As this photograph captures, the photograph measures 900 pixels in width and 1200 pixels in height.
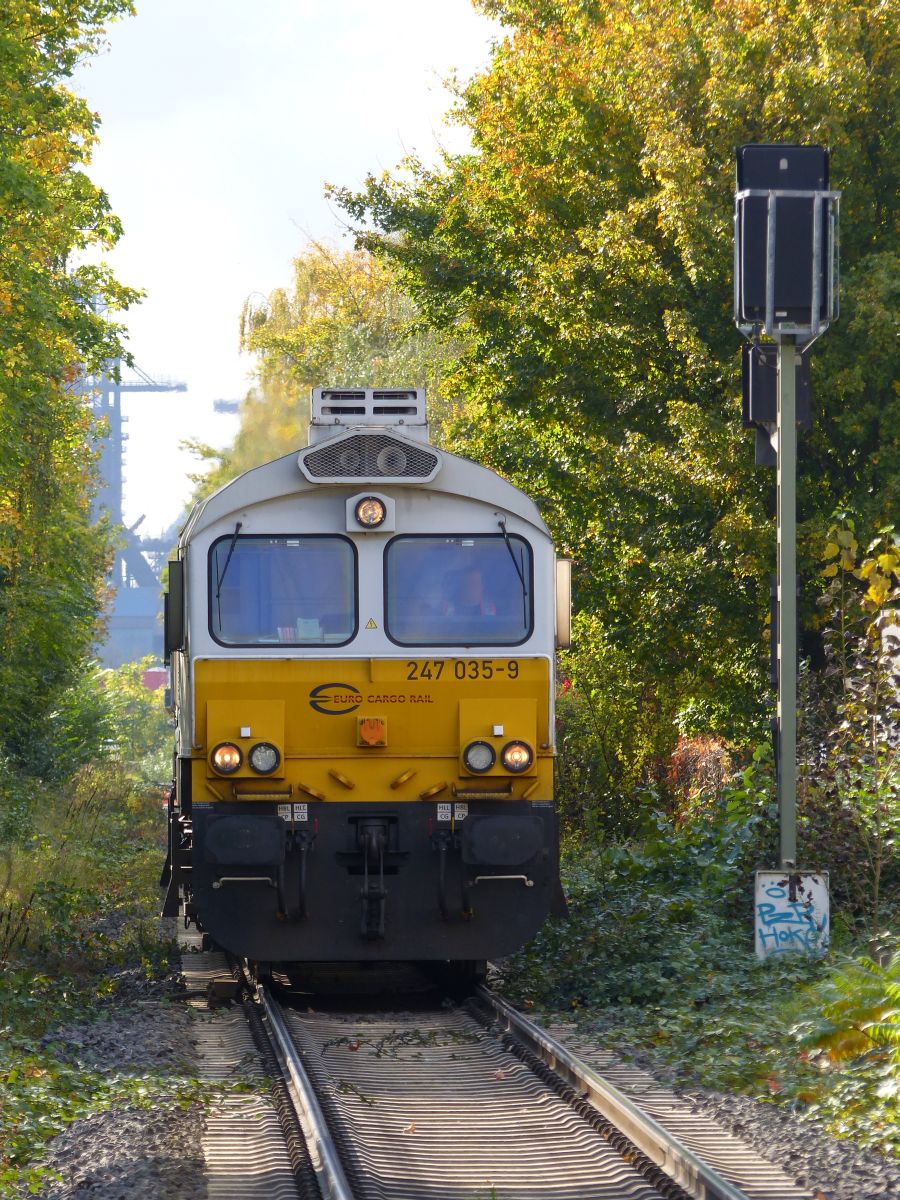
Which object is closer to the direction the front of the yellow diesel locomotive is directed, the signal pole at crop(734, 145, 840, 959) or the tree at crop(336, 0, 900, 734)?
the signal pole

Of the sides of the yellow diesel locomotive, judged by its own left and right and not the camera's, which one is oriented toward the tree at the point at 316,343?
back

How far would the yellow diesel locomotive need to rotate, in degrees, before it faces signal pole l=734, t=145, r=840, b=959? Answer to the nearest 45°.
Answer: approximately 90° to its left

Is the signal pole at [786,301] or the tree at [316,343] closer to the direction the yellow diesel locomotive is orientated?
the signal pole

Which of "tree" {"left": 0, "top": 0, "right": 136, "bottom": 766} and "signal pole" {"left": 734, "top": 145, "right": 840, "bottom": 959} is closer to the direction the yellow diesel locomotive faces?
the signal pole

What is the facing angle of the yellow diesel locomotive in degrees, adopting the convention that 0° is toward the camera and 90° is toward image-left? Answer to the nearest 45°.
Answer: approximately 0°

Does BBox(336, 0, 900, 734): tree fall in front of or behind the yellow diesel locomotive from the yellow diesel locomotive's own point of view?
behind
